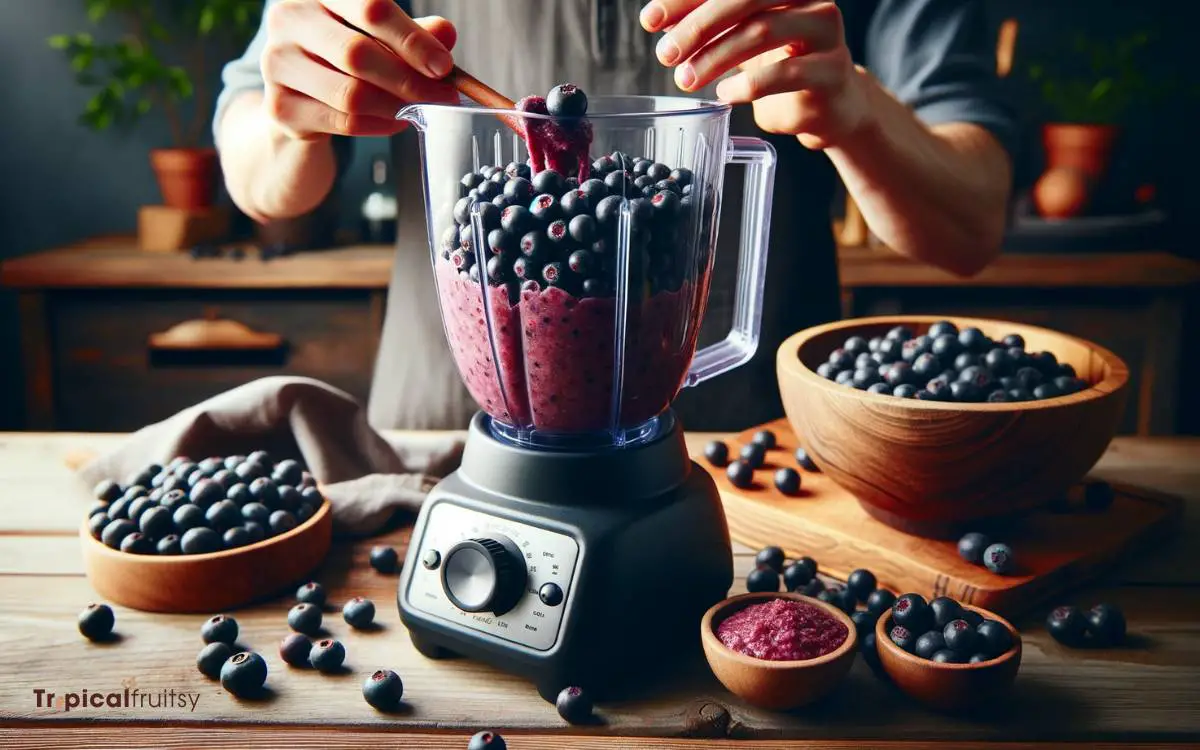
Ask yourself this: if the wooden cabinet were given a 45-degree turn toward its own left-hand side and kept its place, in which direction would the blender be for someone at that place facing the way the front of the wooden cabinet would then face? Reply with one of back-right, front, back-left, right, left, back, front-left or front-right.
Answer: front-right

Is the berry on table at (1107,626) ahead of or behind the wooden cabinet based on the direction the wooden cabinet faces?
ahead

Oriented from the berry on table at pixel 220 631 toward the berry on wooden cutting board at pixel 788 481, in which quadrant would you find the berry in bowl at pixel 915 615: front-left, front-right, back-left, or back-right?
front-right

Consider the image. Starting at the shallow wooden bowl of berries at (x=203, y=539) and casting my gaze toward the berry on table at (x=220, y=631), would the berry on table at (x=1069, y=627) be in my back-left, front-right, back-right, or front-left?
front-left

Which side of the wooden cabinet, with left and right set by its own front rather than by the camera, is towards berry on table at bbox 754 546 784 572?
front

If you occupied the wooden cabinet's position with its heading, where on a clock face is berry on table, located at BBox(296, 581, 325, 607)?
The berry on table is roughly at 12 o'clock from the wooden cabinet.

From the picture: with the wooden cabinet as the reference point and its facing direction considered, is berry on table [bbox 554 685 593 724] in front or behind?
in front

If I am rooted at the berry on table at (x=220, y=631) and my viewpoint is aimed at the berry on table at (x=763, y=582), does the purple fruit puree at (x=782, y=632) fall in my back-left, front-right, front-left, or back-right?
front-right

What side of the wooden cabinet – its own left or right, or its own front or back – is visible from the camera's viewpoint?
front

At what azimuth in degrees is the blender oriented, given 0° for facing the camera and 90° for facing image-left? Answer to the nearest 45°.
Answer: approximately 45°

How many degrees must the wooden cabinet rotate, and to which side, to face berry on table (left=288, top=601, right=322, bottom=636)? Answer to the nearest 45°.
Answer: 0° — it already faces it

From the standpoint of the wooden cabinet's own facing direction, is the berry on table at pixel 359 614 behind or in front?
in front

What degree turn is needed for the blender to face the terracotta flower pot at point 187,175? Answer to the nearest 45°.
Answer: approximately 90° to its right
